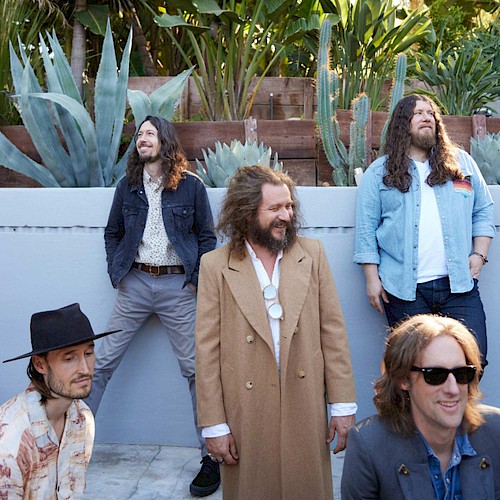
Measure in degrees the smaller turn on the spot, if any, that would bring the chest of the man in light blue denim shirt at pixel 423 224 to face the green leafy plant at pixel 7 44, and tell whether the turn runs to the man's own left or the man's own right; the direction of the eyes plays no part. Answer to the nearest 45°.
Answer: approximately 135° to the man's own right

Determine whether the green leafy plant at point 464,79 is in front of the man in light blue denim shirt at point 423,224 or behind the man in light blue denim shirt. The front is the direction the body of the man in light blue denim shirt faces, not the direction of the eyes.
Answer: behind

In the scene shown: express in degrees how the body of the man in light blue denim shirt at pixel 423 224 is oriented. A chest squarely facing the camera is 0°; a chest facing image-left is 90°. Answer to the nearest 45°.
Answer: approximately 0°

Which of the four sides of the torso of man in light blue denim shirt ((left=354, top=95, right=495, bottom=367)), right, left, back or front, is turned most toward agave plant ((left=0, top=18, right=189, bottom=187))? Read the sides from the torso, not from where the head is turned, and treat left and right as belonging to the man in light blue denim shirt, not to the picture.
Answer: right

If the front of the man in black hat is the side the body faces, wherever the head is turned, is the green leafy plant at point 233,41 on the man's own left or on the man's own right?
on the man's own left

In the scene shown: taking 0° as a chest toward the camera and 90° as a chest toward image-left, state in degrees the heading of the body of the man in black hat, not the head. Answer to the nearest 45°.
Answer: approximately 315°

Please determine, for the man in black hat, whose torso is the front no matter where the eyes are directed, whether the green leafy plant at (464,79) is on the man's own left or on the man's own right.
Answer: on the man's own left

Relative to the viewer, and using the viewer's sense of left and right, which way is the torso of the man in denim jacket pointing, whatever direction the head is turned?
facing the viewer

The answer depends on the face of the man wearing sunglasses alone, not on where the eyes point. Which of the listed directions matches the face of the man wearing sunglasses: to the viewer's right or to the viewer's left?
to the viewer's right

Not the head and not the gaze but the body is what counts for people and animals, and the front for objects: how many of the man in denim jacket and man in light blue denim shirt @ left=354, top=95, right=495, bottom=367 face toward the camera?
2

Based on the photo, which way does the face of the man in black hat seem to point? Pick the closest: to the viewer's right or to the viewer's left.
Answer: to the viewer's right

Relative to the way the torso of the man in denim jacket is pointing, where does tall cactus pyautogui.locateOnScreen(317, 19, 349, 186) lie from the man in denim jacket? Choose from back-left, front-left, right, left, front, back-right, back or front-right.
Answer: back-left

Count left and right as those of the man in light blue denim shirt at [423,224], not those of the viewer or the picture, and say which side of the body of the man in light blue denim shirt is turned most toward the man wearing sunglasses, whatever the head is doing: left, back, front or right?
front
